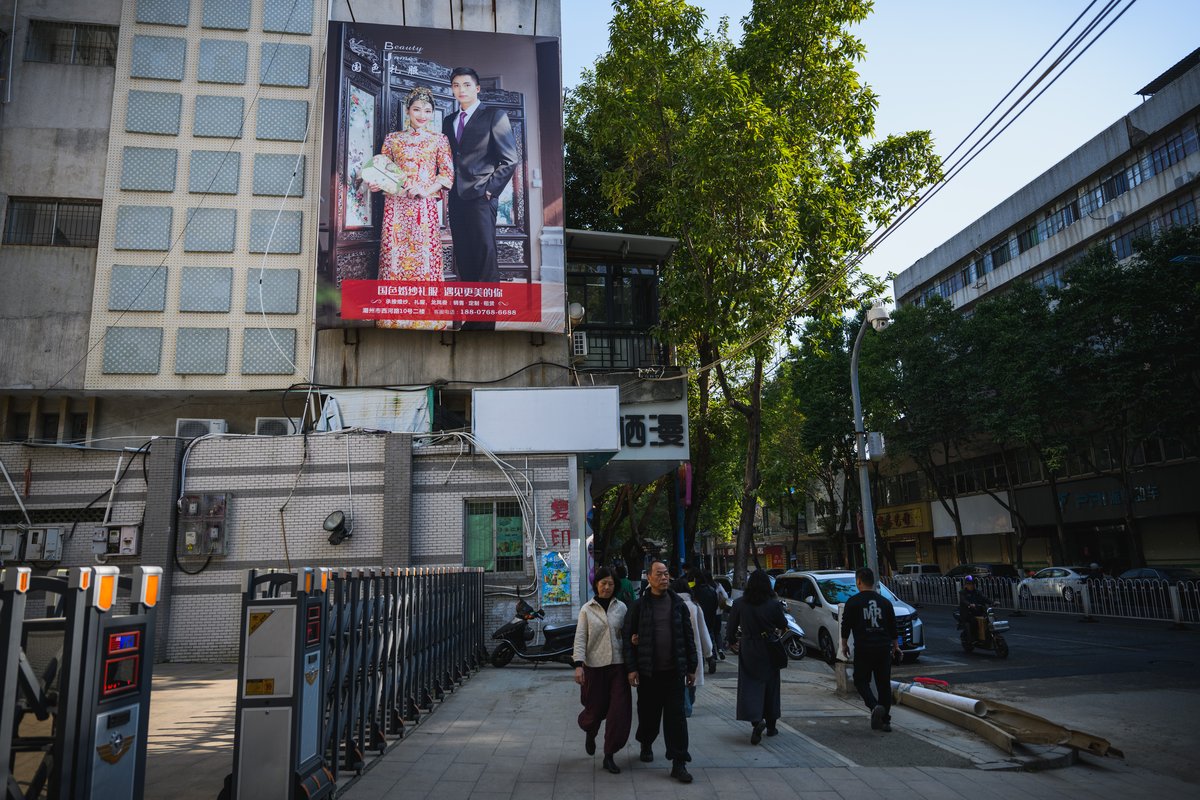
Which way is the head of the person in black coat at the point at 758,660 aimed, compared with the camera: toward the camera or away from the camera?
away from the camera

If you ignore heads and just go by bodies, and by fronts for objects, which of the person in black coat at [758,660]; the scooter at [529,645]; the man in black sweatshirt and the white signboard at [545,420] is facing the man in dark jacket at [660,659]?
the white signboard

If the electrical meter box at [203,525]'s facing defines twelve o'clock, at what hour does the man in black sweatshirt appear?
The man in black sweatshirt is roughly at 11 o'clock from the electrical meter box.

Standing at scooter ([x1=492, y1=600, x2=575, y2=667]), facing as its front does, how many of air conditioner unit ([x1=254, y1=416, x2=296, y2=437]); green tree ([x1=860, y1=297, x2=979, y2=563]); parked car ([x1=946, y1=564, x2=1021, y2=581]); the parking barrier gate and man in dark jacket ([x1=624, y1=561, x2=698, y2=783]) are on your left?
2

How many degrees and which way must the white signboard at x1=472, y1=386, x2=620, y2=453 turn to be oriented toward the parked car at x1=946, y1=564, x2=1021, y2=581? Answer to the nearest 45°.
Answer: approximately 135° to its left

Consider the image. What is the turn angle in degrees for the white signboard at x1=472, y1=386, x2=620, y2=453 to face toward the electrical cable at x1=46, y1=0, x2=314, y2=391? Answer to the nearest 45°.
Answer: approximately 90° to its right

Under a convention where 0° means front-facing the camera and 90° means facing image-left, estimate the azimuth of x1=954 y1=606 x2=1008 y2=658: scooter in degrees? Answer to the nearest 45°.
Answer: approximately 315°

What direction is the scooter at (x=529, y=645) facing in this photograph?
to the viewer's left

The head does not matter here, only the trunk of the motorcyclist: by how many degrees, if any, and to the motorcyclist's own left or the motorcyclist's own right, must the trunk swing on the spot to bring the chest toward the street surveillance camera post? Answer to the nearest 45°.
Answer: approximately 90° to the motorcyclist's own right

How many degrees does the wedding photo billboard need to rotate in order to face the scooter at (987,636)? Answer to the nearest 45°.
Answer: approximately 90° to its left

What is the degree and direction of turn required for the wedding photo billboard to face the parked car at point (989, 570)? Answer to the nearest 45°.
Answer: approximately 135° to its left

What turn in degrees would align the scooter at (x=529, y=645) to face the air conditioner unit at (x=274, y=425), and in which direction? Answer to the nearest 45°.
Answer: approximately 45° to its right

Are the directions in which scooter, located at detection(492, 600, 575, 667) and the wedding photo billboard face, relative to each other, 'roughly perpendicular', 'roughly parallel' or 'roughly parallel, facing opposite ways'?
roughly perpendicular

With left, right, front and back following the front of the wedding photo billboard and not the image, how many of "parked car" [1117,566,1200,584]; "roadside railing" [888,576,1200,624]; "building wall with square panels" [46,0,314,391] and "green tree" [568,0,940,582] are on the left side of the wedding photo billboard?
3

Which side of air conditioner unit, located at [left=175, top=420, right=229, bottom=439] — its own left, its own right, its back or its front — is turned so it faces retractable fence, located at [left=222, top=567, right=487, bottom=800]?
front

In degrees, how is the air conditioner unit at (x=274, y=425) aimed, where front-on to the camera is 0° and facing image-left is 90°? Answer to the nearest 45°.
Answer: approximately 0°
